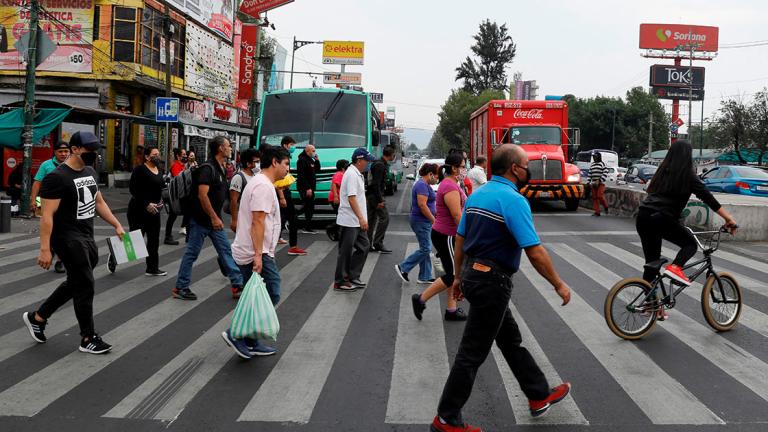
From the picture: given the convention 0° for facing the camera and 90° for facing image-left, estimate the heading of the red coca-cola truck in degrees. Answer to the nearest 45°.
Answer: approximately 0°

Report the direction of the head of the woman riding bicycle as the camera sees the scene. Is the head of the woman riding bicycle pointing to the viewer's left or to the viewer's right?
to the viewer's right

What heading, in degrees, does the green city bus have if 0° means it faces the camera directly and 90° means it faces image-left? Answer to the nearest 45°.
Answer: approximately 0°

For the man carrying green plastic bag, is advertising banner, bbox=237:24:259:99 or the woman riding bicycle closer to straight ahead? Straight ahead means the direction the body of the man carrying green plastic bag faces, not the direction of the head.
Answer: the woman riding bicycle

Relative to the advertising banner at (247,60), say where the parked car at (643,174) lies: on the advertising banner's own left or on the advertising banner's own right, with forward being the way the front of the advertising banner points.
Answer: on the advertising banner's own left
